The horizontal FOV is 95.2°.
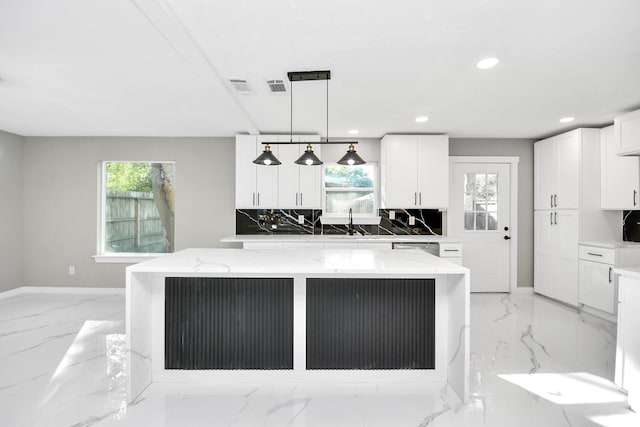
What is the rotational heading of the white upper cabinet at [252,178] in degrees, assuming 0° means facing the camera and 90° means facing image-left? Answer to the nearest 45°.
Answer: approximately 0°

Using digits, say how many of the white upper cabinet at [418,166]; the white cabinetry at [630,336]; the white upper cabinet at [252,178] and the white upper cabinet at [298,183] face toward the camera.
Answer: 3

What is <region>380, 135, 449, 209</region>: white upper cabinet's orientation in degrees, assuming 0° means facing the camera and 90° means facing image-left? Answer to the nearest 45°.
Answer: approximately 0°

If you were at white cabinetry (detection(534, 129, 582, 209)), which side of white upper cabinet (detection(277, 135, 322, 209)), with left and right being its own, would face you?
left

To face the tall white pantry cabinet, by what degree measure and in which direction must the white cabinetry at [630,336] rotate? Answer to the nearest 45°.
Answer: approximately 90° to its right

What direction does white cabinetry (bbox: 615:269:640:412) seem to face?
to the viewer's left

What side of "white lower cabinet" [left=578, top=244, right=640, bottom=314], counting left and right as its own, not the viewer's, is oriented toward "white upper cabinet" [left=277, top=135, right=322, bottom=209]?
front

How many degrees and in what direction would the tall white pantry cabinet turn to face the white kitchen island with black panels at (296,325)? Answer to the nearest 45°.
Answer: approximately 45° to its left

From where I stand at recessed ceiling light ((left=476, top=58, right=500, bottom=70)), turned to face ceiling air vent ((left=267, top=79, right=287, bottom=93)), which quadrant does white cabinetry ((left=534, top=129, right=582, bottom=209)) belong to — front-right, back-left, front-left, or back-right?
back-right

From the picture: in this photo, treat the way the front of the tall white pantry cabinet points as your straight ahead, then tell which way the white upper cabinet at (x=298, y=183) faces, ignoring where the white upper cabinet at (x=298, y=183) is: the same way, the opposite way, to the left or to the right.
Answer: to the left

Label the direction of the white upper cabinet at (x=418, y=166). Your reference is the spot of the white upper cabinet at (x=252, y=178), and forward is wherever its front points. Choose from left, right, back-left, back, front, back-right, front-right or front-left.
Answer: left

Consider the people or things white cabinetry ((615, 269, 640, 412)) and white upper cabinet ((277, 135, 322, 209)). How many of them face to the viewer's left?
1

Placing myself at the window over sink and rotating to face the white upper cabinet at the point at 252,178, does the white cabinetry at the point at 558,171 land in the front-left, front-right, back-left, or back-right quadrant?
back-left

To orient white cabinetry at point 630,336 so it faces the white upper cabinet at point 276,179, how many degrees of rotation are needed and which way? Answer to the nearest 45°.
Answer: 0° — it already faces it

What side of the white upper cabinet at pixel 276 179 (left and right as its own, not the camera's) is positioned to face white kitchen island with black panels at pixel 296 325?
front
